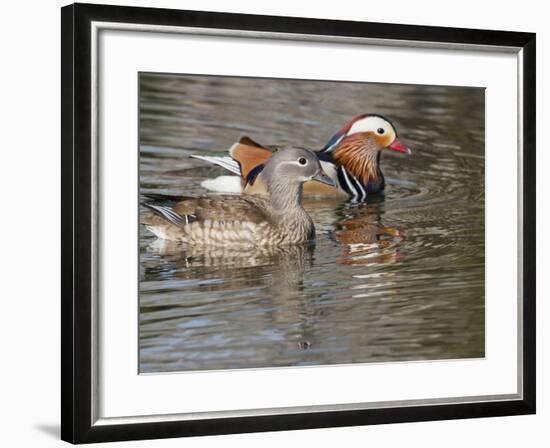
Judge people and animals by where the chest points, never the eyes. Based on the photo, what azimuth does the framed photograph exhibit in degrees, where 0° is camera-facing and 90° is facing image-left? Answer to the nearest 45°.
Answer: approximately 315°
